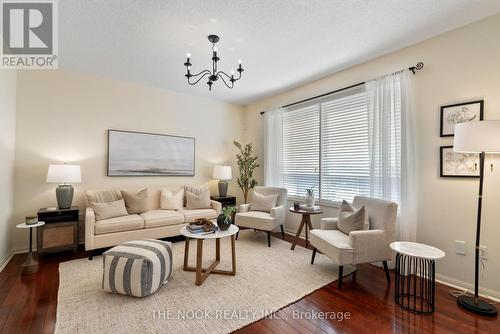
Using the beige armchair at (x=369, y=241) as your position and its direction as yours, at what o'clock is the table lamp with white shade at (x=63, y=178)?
The table lamp with white shade is roughly at 1 o'clock from the beige armchair.

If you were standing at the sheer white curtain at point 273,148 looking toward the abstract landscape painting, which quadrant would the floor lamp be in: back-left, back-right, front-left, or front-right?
back-left

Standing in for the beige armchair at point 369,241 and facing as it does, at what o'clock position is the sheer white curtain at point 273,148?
The sheer white curtain is roughly at 3 o'clock from the beige armchair.

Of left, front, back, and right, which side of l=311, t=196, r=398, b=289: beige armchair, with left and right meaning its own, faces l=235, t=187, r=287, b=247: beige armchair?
right

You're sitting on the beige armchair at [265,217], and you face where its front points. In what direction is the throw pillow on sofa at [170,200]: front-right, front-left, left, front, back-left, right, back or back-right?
front-right

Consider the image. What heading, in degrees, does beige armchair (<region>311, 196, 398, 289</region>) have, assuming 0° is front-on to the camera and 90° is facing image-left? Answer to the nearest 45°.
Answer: approximately 45°

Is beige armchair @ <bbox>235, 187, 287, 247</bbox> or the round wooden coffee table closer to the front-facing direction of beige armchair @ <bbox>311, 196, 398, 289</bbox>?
the round wooden coffee table

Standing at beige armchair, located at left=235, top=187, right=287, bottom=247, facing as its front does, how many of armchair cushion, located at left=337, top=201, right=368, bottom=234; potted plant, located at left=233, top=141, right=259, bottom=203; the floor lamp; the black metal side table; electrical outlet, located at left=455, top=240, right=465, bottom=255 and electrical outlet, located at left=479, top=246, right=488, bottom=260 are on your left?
5

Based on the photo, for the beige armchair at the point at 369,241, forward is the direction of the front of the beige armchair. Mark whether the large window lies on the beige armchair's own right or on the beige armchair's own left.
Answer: on the beige armchair's own right

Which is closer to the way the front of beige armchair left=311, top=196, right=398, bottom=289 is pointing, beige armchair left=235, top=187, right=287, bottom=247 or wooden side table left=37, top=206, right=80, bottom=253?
the wooden side table

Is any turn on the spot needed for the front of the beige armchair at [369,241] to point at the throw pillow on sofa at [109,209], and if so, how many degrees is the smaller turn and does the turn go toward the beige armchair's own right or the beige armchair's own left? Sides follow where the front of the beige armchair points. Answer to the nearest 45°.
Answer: approximately 45° to the beige armchair's own right

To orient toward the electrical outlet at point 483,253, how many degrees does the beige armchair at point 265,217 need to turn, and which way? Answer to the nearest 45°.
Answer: approximately 90° to its left

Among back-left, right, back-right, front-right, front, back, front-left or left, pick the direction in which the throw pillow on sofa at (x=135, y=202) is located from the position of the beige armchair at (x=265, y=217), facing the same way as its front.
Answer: front-right

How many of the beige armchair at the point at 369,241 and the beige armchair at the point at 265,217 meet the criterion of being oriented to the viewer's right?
0
